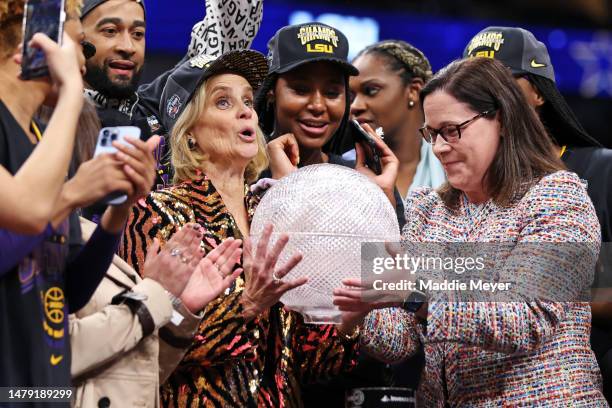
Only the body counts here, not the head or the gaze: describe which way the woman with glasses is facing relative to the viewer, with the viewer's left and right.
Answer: facing the viewer and to the left of the viewer

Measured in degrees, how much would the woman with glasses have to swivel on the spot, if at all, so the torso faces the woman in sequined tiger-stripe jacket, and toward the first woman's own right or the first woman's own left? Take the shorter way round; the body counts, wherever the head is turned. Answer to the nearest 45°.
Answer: approximately 45° to the first woman's own right

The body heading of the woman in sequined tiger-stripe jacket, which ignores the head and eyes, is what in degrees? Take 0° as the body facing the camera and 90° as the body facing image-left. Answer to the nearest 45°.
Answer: approximately 315°

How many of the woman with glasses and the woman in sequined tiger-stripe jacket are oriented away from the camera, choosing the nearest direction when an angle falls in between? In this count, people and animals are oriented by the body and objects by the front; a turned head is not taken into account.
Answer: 0

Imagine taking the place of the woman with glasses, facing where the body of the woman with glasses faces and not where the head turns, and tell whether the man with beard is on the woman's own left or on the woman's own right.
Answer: on the woman's own right

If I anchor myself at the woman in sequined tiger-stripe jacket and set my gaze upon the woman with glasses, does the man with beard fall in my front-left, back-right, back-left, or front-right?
back-left
